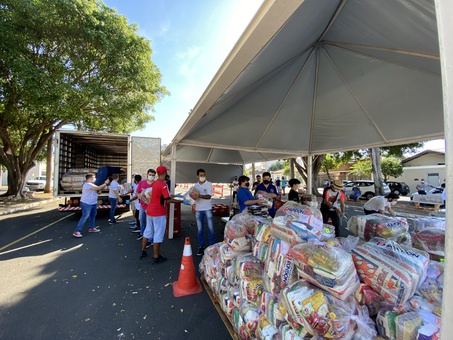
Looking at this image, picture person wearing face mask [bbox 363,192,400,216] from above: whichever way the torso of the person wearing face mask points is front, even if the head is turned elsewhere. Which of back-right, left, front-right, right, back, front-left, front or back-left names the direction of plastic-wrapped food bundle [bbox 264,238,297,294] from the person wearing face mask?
right

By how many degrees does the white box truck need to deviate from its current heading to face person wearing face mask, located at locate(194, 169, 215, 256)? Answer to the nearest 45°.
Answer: approximately 90° to its right

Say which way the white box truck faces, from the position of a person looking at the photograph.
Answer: facing away from the viewer and to the right of the viewer

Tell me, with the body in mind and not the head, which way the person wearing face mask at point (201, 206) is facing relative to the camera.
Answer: toward the camera

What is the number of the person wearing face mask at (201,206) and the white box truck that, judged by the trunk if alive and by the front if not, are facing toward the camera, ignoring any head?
1

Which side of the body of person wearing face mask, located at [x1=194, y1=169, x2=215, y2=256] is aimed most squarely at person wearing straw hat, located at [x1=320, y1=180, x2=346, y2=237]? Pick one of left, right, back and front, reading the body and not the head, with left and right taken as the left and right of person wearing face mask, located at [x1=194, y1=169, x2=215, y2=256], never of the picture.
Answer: left

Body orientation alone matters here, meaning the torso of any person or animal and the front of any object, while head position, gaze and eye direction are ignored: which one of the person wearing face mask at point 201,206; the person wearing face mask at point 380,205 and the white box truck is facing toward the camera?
the person wearing face mask at point 201,206

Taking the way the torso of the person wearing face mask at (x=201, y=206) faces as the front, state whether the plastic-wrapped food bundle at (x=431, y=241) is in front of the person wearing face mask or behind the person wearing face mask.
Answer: in front

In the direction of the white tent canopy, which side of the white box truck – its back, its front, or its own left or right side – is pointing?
right

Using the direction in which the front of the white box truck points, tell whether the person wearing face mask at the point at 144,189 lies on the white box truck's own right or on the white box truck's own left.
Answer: on the white box truck's own right
